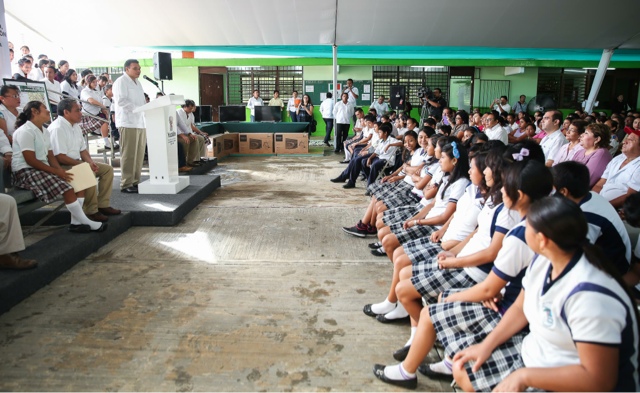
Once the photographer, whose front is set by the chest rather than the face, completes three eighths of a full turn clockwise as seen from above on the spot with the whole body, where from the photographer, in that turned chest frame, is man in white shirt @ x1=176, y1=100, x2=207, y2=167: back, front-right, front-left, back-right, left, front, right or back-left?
back-left

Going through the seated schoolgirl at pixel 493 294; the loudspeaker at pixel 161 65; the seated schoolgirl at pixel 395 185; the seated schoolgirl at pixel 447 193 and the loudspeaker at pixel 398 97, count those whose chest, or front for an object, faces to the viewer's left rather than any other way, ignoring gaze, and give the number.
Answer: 3

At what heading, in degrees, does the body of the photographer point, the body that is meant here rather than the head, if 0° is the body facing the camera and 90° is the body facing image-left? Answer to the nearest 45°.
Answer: approximately 45°

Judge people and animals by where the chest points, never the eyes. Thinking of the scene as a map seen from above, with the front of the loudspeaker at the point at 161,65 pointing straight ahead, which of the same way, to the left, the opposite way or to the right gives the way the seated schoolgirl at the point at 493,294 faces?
the opposite way

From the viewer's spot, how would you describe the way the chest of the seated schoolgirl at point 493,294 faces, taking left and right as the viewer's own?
facing to the left of the viewer

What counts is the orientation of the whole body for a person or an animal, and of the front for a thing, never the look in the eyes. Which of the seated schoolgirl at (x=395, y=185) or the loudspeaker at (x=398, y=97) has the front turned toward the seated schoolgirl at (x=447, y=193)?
the loudspeaker

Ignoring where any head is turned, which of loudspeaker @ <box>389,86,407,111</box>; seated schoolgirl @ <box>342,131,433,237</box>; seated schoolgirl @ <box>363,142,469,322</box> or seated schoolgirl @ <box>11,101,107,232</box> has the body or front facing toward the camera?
the loudspeaker

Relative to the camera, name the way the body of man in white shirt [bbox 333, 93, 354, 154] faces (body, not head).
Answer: toward the camera

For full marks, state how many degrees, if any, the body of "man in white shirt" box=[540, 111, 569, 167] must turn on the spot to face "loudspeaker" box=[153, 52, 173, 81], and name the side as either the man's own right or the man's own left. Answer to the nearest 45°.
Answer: approximately 45° to the man's own right

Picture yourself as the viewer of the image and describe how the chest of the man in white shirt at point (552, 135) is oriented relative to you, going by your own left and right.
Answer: facing the viewer and to the left of the viewer

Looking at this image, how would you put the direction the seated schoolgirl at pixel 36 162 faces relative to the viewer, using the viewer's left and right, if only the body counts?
facing to the right of the viewer

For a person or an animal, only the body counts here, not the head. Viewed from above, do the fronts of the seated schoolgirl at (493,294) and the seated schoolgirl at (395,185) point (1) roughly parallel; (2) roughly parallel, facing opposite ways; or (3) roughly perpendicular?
roughly parallel

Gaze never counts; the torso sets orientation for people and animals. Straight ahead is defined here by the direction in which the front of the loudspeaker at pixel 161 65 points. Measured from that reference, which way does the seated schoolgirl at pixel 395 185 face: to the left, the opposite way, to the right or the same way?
the opposite way

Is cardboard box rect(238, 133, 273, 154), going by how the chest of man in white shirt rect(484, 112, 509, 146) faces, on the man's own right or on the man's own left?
on the man's own right

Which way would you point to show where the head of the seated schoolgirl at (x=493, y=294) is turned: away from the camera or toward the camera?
away from the camera

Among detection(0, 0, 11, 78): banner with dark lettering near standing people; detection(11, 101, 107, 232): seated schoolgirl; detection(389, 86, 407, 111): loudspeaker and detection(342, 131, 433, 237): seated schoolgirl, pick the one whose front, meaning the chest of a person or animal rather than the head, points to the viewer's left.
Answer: detection(342, 131, 433, 237): seated schoolgirl

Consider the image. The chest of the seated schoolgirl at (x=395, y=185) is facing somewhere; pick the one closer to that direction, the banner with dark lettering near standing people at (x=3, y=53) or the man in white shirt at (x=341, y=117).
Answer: the banner with dark lettering near standing people

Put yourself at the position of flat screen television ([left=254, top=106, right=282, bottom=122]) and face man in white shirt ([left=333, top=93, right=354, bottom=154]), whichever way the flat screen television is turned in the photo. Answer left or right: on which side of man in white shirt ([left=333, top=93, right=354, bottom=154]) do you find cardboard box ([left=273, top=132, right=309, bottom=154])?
right

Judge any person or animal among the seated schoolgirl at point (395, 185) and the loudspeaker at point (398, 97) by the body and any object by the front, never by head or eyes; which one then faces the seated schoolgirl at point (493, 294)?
the loudspeaker
